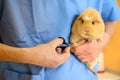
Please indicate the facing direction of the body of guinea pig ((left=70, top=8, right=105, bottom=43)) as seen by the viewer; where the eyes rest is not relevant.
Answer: toward the camera
